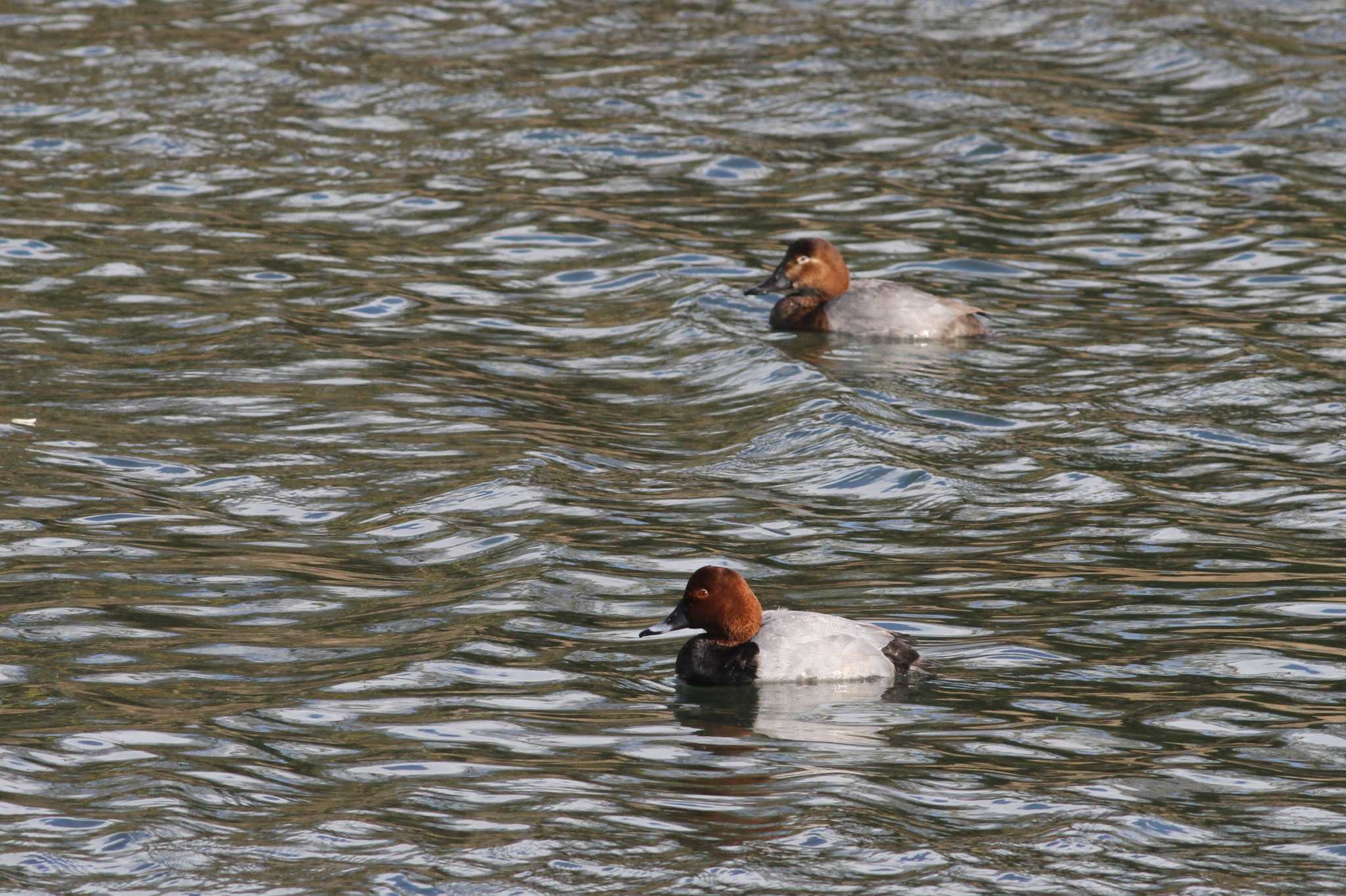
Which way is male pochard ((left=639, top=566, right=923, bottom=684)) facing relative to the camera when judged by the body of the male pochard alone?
to the viewer's left

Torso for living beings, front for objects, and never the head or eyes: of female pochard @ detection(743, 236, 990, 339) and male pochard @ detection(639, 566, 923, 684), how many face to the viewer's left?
2

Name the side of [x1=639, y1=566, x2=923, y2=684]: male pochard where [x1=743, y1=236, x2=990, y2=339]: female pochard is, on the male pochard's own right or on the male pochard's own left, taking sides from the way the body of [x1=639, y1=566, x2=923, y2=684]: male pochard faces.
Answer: on the male pochard's own right

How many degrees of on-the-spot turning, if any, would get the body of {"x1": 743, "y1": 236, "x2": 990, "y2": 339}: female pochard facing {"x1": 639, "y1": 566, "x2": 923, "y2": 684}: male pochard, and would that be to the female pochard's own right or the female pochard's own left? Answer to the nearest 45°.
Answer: approximately 90° to the female pochard's own left

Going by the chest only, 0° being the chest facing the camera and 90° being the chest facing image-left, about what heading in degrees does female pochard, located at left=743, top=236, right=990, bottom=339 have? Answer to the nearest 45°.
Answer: approximately 90°
